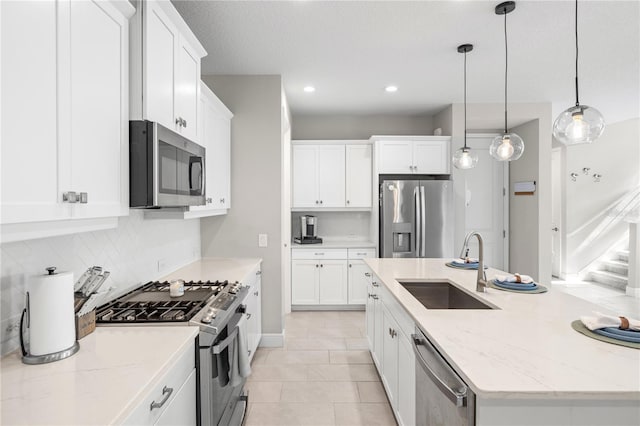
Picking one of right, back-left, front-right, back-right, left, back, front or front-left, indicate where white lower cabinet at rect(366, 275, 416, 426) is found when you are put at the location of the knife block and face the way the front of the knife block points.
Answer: front-left

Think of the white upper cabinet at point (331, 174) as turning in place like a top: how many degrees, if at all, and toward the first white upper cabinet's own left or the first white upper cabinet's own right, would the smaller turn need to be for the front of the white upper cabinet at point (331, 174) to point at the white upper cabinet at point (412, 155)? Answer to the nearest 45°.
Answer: approximately 90° to the first white upper cabinet's own left

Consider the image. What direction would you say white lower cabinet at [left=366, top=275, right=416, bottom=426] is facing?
to the viewer's left

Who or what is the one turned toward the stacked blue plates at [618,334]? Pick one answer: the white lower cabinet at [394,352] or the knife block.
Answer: the knife block

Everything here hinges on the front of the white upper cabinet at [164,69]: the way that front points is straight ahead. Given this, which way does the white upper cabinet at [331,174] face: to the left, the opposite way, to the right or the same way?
to the right

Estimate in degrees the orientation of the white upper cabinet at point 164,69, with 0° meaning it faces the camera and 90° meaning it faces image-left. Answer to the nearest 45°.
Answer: approximately 315°

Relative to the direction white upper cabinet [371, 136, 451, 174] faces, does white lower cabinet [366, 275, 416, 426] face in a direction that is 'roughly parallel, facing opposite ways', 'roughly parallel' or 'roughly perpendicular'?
roughly perpendicular

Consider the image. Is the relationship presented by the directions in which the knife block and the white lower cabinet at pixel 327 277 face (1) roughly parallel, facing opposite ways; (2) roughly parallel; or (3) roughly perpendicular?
roughly perpendicular

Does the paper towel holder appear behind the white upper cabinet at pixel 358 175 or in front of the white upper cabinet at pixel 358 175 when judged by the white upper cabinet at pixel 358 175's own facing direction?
in front

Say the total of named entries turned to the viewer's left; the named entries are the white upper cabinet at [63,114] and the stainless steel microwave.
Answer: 0

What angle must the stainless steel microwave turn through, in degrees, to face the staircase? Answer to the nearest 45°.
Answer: approximately 45° to its left

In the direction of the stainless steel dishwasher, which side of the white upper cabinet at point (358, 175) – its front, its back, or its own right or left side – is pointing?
front

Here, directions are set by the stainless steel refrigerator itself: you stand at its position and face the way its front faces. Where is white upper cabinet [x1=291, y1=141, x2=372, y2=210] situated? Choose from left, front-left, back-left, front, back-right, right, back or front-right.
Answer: right

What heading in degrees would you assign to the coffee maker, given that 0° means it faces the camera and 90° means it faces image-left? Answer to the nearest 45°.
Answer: approximately 0°
